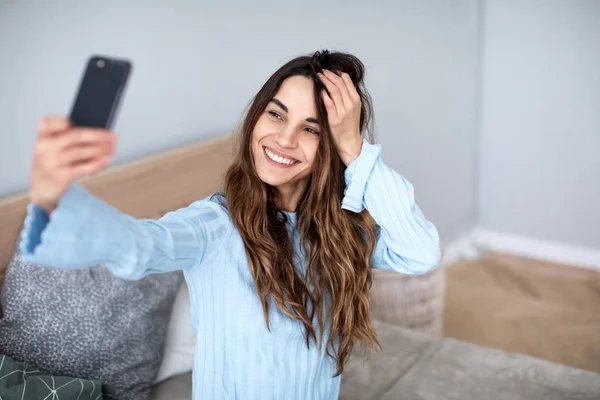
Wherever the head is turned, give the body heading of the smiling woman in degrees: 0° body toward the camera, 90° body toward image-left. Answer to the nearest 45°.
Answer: approximately 0°

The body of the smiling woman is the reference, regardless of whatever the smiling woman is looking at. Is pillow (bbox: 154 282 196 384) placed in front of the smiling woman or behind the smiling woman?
behind

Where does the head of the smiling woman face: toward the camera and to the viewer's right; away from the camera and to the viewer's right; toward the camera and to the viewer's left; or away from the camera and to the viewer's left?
toward the camera and to the viewer's left

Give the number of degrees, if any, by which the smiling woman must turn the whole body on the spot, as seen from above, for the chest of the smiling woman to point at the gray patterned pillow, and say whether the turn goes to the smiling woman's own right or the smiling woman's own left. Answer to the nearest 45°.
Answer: approximately 135° to the smiling woman's own right
